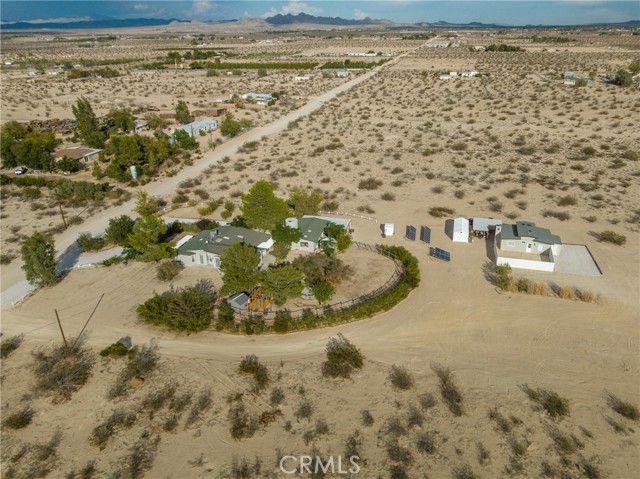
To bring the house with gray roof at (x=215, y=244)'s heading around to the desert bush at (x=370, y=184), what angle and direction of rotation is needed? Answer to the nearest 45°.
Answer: approximately 135° to its left

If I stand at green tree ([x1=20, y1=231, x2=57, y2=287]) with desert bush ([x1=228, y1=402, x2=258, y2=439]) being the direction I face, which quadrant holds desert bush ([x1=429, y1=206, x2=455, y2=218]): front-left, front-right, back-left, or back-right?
front-left

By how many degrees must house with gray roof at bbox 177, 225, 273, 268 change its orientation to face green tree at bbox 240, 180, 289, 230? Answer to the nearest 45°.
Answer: approximately 135° to its left

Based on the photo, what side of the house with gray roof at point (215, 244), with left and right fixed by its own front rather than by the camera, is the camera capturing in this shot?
front

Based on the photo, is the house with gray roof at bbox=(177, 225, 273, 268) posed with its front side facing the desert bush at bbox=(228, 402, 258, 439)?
yes

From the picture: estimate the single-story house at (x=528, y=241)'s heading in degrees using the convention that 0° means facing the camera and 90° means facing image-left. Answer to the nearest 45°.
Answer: approximately 0°

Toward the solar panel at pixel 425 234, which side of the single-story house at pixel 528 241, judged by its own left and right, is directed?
right

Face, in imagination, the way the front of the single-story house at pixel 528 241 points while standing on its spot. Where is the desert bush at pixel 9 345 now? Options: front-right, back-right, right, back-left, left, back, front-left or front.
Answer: front-right

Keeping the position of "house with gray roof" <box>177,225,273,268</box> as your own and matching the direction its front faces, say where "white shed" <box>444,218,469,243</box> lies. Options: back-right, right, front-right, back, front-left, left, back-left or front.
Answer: left

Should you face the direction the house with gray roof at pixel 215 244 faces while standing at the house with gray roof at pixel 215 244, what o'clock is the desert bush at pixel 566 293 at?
The desert bush is roughly at 10 o'clock from the house with gray roof.

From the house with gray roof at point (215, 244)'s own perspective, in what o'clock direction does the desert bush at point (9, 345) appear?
The desert bush is roughly at 2 o'clock from the house with gray roof.

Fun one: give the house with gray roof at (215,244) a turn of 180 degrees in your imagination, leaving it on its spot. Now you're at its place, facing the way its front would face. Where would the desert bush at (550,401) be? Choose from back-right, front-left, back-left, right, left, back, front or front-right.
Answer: back-right

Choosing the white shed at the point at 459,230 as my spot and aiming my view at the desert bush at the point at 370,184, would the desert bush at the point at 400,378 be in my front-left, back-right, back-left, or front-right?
back-left

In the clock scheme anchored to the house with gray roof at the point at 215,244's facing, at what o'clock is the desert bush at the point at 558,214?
The desert bush is roughly at 9 o'clock from the house with gray roof.

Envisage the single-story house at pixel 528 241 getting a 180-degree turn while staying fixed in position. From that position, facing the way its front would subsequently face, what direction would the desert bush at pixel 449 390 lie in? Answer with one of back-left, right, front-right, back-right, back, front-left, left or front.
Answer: back

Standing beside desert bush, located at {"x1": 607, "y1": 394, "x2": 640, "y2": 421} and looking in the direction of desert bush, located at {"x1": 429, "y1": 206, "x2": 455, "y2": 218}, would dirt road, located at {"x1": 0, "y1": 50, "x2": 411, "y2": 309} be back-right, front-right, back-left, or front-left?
front-left

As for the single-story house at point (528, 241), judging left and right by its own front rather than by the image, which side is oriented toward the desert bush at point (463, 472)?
front

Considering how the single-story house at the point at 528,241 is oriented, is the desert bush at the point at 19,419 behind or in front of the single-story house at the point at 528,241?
in front

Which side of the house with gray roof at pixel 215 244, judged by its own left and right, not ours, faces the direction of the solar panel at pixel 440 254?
left
